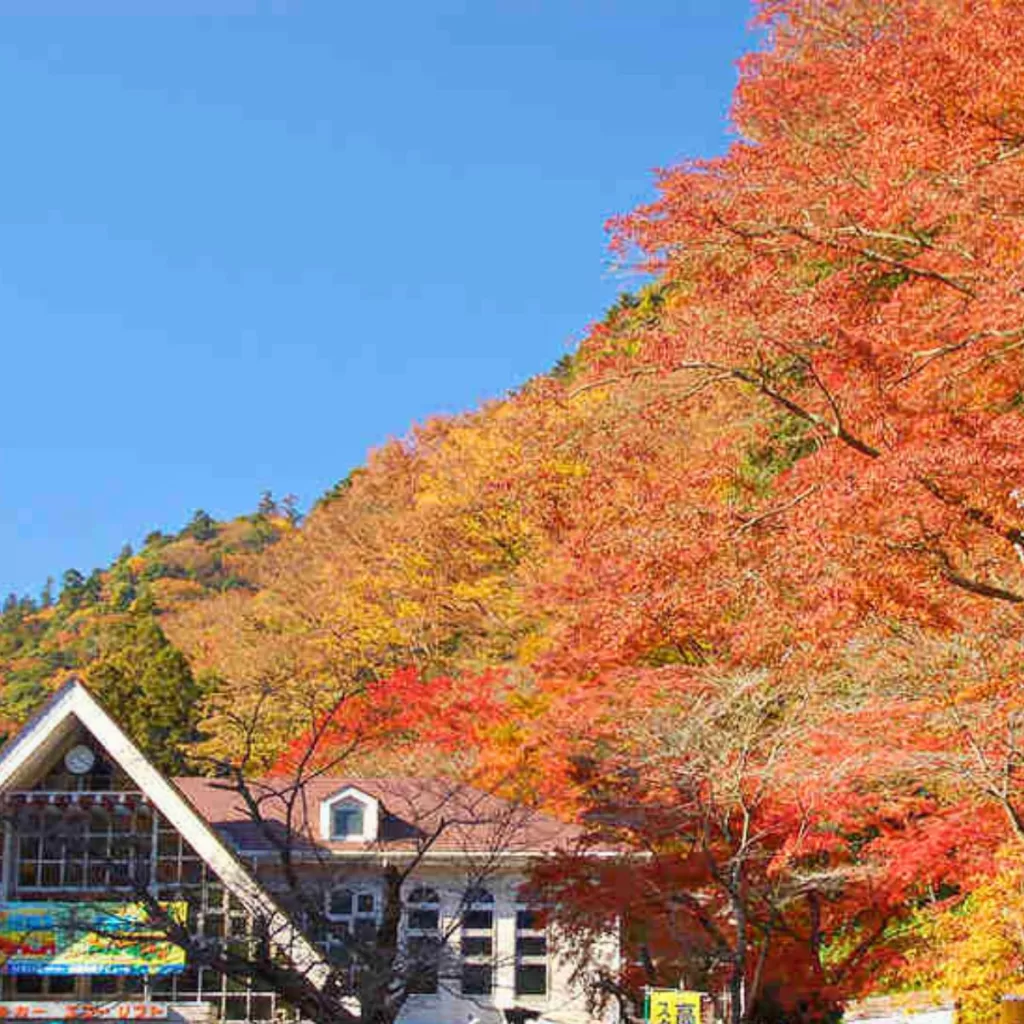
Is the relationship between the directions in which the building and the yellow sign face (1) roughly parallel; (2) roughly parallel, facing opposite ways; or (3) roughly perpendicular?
roughly parallel

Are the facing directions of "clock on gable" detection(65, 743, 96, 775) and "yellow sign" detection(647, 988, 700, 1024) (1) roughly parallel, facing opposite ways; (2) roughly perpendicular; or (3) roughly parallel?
roughly parallel

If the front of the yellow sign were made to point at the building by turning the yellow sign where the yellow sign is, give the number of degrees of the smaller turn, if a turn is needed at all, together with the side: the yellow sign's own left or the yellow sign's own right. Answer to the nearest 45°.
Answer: approximately 135° to the yellow sign's own right

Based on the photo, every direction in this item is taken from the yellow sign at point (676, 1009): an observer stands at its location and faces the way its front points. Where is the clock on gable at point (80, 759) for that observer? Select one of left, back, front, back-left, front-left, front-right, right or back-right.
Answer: back-right

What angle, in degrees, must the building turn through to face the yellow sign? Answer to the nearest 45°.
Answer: approximately 45° to its left

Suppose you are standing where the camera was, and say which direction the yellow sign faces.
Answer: facing the viewer

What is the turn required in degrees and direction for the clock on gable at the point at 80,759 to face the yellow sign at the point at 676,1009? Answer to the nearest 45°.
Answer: approximately 45° to its left

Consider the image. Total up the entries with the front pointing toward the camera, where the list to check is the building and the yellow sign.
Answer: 2

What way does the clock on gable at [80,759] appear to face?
toward the camera

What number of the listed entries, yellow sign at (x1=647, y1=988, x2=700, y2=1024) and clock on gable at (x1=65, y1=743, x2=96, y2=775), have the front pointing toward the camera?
2
